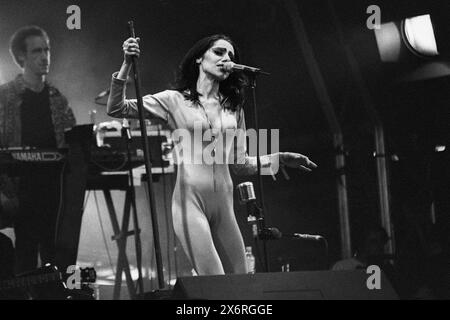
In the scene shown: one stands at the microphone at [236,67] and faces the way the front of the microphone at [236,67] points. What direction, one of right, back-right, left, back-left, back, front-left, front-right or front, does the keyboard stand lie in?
front-right

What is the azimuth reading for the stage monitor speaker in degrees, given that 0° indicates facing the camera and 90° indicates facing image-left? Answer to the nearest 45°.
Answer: approximately 180°

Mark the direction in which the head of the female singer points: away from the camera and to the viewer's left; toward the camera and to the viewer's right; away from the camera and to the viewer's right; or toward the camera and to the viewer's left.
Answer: toward the camera and to the viewer's right

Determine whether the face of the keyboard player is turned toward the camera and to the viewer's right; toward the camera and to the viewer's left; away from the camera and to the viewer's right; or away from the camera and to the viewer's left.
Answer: toward the camera and to the viewer's right

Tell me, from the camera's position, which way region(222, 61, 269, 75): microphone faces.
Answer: facing to the left of the viewer

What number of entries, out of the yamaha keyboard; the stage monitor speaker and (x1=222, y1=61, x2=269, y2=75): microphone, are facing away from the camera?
2

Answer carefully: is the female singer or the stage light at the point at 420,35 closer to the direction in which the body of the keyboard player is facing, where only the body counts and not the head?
the female singer

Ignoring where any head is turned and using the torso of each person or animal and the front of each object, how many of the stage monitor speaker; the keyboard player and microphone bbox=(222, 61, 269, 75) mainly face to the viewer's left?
1

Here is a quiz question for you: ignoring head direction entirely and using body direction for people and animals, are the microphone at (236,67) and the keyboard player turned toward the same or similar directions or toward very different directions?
very different directions

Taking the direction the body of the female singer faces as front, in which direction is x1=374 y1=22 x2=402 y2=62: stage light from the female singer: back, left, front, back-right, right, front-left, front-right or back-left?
left

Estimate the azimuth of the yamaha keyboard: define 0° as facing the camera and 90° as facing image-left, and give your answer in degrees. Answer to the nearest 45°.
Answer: approximately 180°

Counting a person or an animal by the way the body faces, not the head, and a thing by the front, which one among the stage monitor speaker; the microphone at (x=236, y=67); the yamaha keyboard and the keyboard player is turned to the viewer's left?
the microphone

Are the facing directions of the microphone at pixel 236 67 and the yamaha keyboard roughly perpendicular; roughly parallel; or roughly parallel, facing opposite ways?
roughly perpendicular

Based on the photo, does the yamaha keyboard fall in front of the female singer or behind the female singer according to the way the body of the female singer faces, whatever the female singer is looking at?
behind

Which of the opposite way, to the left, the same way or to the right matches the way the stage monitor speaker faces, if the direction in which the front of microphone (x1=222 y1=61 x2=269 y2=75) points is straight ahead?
to the right
